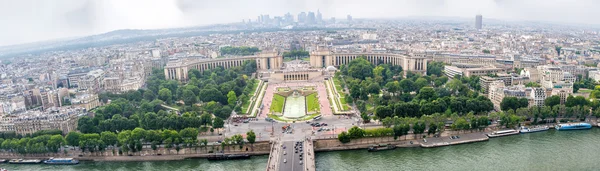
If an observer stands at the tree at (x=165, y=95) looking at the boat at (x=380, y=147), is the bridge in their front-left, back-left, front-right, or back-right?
front-right

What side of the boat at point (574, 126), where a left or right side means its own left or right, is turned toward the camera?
right

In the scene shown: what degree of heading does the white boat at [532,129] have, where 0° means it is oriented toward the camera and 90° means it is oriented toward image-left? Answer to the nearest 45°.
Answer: approximately 270°

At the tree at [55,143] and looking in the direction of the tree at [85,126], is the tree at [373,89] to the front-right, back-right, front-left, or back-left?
front-right

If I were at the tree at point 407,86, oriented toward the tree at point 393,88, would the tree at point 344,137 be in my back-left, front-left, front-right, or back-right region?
front-left

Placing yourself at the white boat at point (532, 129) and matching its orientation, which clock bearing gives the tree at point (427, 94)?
The tree is roughly at 7 o'clock from the white boat.
